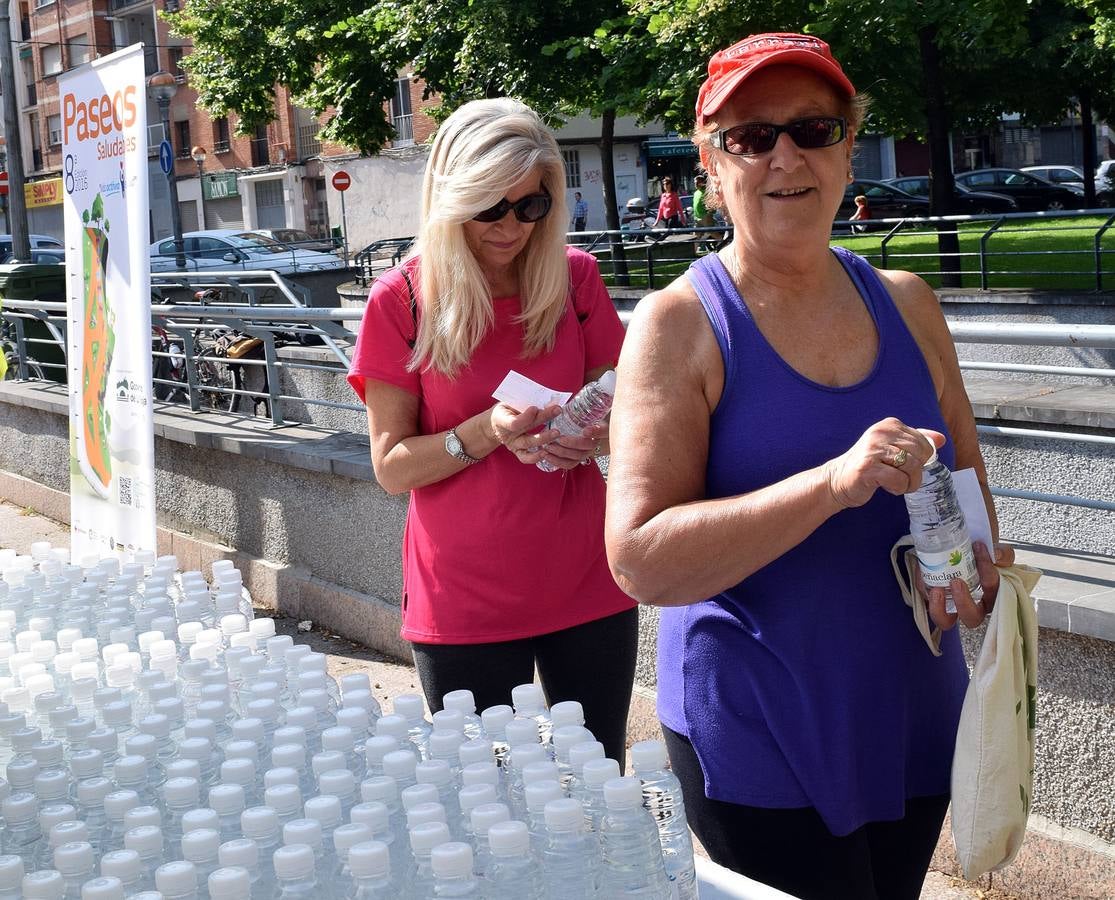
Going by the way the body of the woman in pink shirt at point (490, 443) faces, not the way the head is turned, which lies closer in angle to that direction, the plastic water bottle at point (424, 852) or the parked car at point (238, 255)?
the plastic water bottle

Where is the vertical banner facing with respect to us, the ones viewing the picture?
facing the viewer and to the left of the viewer

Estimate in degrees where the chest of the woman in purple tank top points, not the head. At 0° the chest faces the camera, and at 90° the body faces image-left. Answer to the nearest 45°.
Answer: approximately 315°

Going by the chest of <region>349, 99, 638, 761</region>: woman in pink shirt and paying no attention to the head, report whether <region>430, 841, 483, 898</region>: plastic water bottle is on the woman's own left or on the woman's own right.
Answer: on the woman's own right

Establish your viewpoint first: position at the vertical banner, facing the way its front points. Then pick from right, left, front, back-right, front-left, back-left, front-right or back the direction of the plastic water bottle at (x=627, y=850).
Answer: front-left

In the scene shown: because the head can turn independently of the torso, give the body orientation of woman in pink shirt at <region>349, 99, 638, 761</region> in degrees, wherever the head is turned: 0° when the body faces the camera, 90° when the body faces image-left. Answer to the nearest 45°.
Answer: approximately 315°
